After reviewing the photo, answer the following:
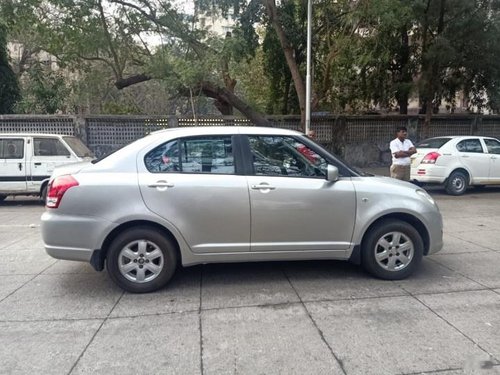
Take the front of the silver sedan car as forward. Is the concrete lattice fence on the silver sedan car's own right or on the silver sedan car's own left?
on the silver sedan car's own left

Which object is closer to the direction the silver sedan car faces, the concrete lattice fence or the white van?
the concrete lattice fence

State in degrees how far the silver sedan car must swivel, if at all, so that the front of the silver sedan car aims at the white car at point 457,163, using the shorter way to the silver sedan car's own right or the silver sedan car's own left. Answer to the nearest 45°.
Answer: approximately 45° to the silver sedan car's own left

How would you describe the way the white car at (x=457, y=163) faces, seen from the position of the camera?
facing away from the viewer and to the right of the viewer

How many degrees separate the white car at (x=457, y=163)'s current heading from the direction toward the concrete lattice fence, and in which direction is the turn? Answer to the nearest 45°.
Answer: approximately 90° to its left

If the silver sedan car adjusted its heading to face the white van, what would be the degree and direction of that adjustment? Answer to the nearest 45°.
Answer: approximately 135° to its left

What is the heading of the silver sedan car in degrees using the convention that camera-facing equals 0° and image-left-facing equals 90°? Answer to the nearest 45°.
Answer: approximately 270°
